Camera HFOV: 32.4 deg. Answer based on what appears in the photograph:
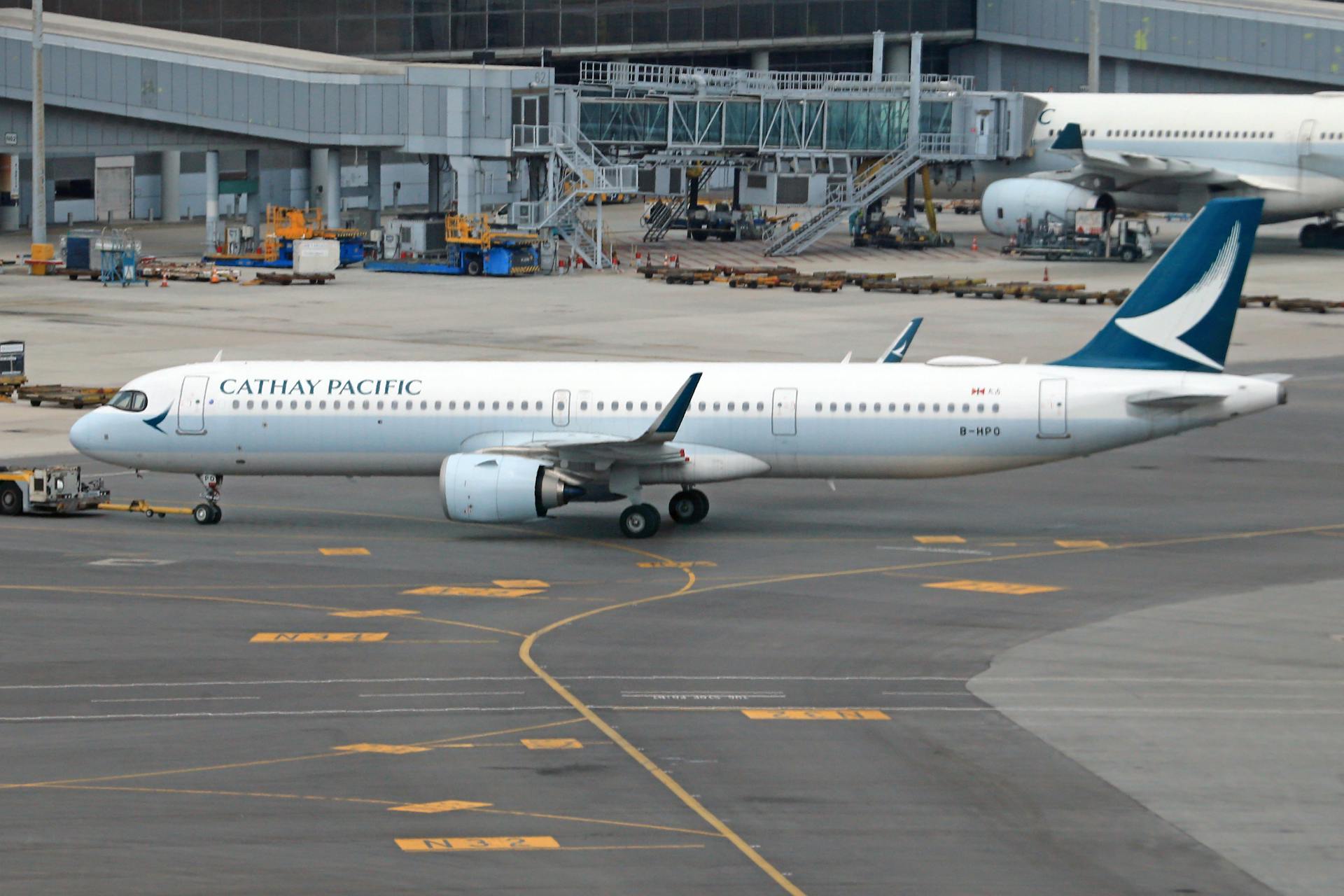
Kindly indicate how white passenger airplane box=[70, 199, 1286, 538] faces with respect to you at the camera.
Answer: facing to the left of the viewer
